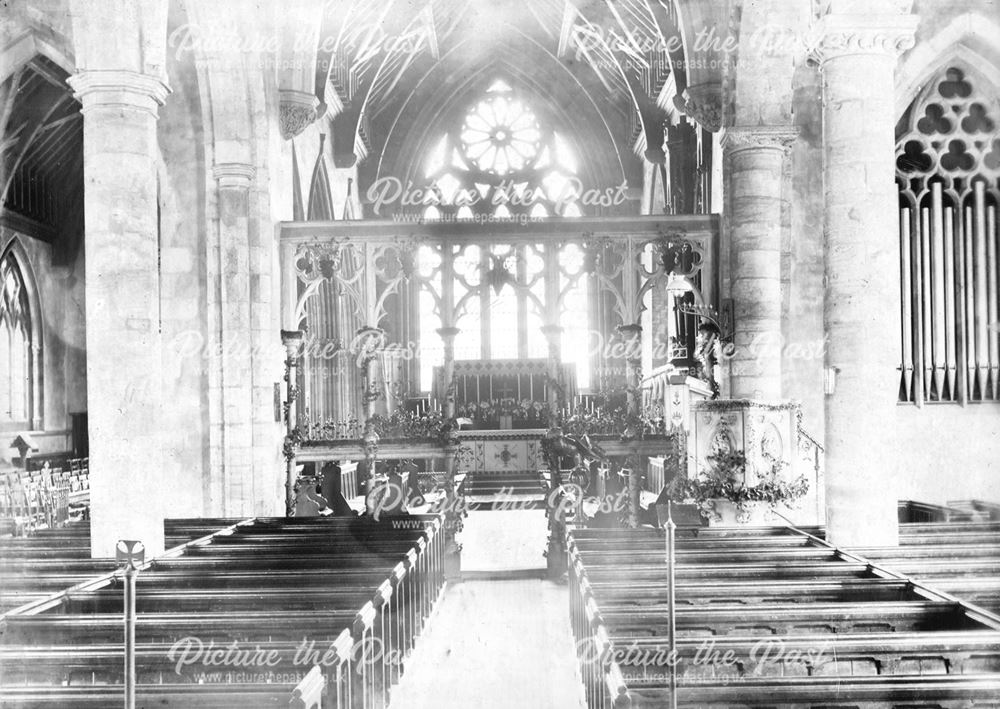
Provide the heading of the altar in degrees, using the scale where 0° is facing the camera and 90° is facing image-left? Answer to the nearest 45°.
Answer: approximately 0°

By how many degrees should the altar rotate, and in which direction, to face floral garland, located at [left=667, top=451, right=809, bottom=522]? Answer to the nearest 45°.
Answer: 0° — it already faces it

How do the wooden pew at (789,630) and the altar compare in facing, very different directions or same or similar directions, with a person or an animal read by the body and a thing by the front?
very different directions

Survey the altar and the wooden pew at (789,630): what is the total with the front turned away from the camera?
1

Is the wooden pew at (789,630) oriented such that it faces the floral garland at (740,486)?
yes

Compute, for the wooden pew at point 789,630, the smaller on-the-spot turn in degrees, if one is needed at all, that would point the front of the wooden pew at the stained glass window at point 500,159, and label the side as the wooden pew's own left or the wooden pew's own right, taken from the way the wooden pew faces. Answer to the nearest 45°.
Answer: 0° — it already faces it

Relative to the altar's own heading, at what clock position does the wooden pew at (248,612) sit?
The wooden pew is roughly at 12 o'clock from the altar.

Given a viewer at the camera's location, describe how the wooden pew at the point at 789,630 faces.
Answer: facing away from the viewer
